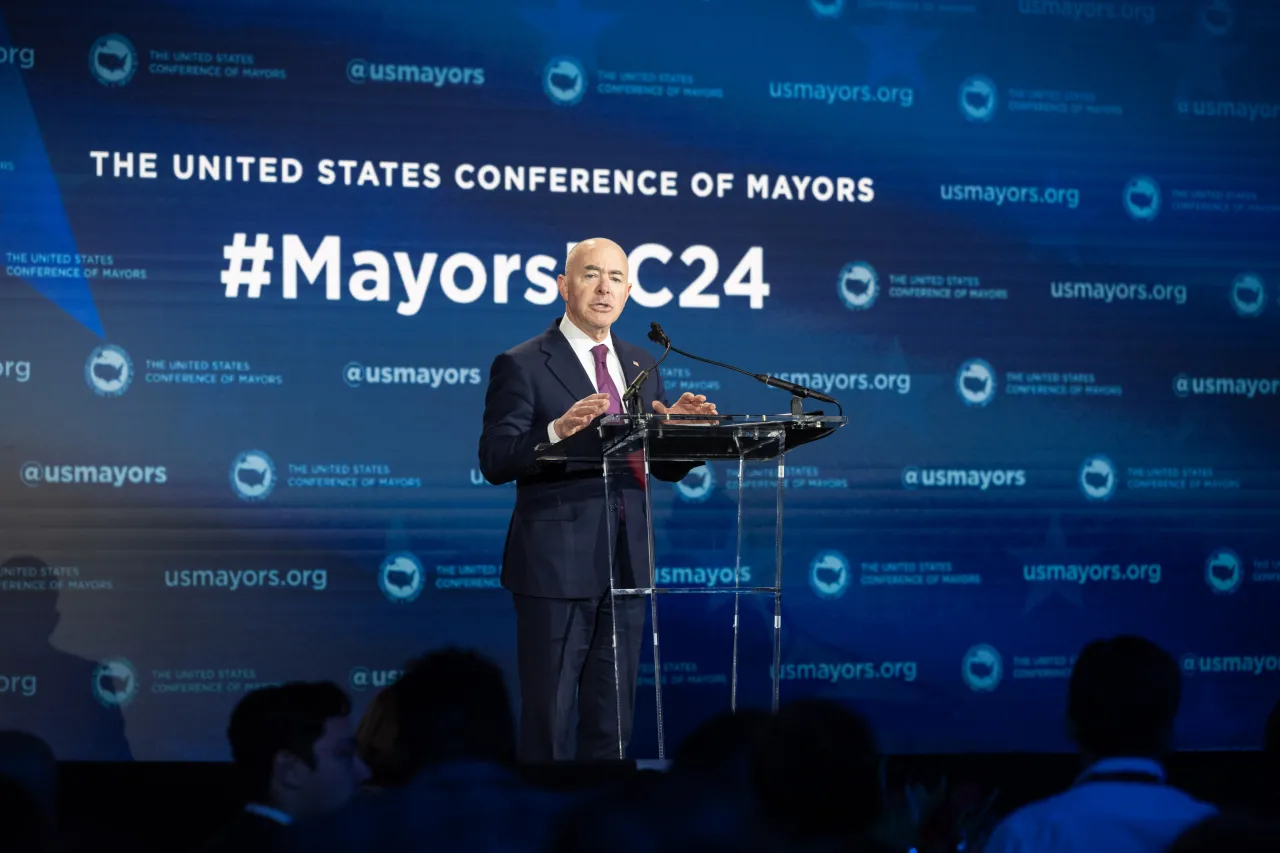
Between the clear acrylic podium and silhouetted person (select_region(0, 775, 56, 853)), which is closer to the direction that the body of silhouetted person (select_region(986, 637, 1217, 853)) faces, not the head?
the clear acrylic podium

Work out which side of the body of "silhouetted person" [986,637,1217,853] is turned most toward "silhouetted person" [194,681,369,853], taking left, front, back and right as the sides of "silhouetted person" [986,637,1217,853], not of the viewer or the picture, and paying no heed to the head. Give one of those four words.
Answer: left

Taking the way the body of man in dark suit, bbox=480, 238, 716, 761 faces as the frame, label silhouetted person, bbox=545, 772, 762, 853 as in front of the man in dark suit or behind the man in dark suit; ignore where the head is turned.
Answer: in front

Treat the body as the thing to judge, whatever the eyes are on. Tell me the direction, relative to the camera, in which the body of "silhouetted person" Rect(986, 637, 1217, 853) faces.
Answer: away from the camera

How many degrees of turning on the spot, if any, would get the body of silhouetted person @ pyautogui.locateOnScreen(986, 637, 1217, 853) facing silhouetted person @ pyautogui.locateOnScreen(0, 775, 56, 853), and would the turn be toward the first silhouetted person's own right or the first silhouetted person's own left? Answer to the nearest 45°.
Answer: approximately 135° to the first silhouetted person's own left

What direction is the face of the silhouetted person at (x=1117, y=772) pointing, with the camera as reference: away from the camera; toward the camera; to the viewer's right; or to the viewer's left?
away from the camera

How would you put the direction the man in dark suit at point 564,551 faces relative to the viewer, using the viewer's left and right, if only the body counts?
facing the viewer and to the right of the viewer

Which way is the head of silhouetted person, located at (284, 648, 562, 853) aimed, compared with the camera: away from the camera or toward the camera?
away from the camera
